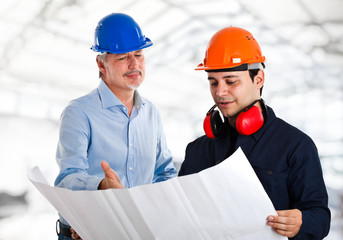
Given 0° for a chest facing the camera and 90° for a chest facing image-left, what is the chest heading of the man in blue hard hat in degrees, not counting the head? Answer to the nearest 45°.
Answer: approximately 315°

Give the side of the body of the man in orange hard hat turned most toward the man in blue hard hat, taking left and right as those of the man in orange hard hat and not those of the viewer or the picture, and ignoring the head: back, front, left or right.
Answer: right

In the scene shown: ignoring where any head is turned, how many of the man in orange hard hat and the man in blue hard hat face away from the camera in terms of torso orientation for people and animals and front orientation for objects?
0

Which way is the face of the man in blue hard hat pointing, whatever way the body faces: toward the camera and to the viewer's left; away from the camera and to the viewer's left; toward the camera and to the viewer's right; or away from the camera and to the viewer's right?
toward the camera and to the viewer's right

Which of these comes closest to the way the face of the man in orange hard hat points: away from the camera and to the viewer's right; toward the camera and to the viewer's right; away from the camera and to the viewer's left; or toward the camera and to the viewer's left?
toward the camera and to the viewer's left
